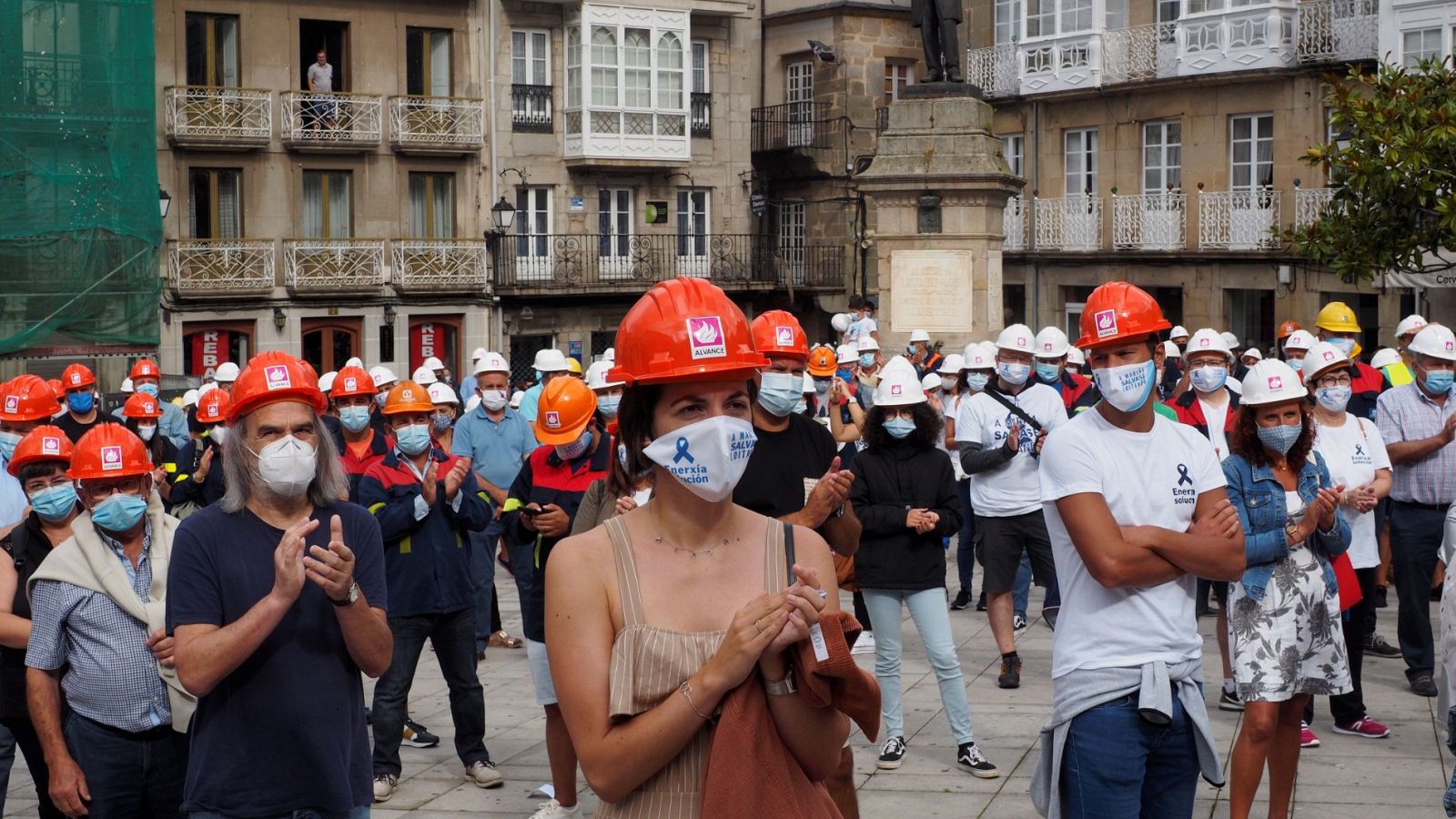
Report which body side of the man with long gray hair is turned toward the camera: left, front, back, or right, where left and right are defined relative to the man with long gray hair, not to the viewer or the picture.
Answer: front

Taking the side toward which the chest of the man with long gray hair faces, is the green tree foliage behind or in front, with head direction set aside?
behind

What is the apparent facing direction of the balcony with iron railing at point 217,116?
toward the camera

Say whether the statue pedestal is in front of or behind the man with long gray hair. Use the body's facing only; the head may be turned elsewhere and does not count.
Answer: behind

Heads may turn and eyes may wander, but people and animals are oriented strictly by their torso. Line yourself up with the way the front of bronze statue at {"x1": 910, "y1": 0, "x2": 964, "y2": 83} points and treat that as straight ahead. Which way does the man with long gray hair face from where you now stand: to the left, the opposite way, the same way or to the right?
the same way

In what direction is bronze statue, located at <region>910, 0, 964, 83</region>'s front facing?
toward the camera

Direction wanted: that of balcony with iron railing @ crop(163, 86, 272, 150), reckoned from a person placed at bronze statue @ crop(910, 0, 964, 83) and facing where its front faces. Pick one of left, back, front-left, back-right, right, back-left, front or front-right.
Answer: back-right

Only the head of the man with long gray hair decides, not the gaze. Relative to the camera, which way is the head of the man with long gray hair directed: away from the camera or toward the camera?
toward the camera

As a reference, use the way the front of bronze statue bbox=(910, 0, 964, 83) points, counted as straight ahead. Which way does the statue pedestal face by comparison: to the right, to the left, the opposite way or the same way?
the same way

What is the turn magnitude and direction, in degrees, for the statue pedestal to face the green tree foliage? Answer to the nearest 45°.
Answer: approximately 45° to its left

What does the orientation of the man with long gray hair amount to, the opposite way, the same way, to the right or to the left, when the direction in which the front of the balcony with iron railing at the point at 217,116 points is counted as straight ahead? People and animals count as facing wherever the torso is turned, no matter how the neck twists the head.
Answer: the same way

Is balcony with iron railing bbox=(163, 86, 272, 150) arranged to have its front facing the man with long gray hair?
yes
